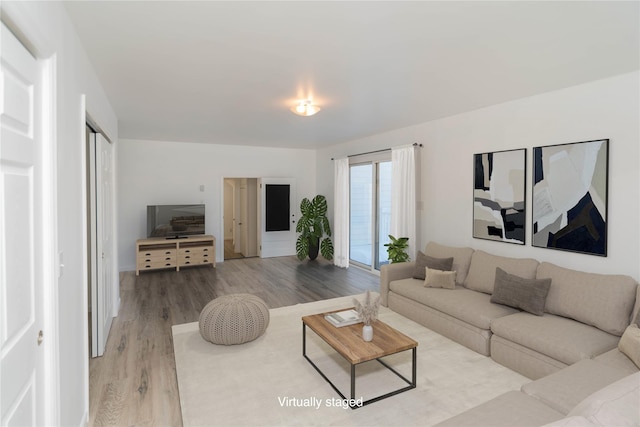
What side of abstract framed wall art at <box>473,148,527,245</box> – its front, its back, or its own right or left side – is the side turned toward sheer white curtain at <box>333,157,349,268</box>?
right

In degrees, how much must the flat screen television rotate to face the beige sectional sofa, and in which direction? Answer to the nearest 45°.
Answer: approximately 45° to its left

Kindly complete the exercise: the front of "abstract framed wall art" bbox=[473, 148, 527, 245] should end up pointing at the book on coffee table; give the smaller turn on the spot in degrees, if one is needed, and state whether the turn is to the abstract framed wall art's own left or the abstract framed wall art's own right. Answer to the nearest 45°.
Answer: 0° — it already faces it

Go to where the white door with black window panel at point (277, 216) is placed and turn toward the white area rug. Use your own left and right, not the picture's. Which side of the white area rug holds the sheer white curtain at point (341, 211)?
left

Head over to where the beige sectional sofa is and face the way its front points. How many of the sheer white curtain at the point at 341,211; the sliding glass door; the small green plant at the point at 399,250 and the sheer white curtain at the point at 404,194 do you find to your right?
4

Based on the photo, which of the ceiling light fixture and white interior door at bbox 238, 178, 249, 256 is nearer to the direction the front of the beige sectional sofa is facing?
the ceiling light fixture
